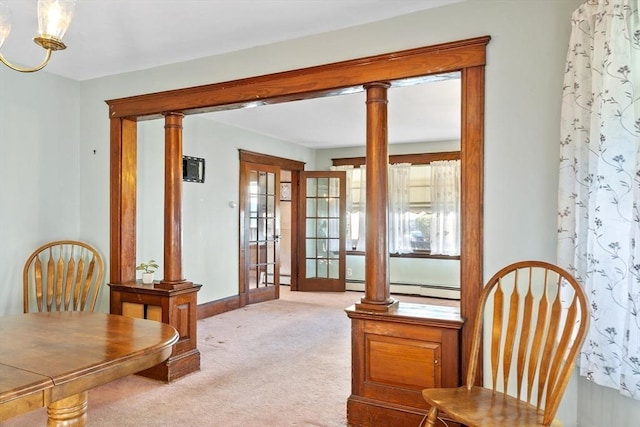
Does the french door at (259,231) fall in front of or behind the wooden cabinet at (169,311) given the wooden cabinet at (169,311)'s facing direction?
behind

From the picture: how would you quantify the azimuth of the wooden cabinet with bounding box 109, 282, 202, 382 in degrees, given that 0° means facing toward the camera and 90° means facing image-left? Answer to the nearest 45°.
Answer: approximately 45°

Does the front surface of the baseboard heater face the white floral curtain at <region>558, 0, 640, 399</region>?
yes

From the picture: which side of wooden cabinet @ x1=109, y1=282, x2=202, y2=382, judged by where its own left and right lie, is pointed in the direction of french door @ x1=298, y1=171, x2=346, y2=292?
back
